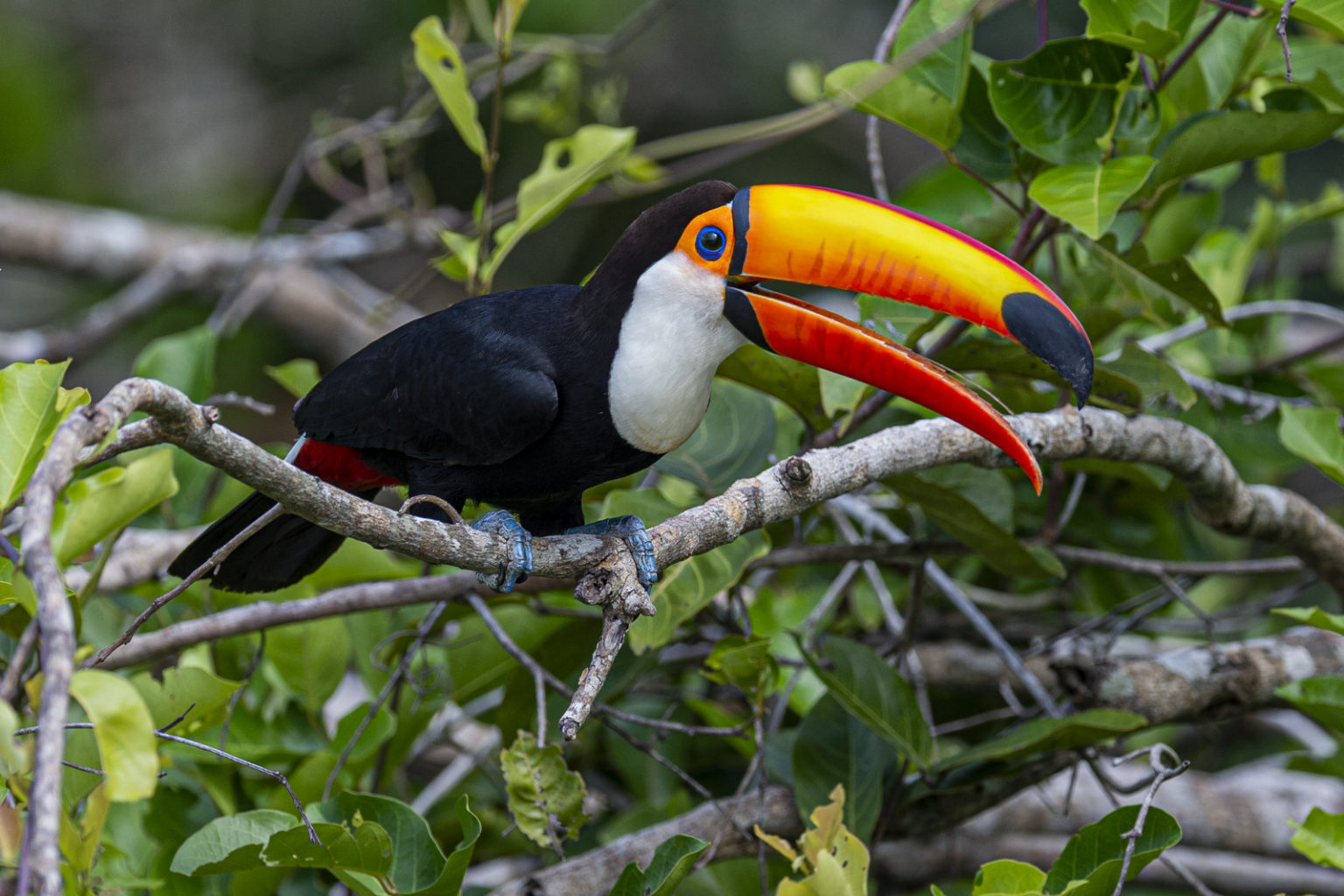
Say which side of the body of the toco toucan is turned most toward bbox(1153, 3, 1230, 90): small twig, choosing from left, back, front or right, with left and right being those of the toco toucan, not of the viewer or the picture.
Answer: front

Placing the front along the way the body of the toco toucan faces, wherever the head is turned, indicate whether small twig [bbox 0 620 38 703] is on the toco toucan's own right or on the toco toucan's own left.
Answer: on the toco toucan's own right

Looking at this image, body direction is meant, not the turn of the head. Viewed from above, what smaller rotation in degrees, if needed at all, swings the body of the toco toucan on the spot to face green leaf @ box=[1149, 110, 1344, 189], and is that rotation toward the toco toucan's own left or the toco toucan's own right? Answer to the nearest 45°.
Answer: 0° — it already faces it

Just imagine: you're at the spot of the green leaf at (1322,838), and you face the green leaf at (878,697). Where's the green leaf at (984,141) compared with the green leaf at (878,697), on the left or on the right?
right

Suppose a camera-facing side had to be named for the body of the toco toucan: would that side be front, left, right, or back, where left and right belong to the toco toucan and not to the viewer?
right

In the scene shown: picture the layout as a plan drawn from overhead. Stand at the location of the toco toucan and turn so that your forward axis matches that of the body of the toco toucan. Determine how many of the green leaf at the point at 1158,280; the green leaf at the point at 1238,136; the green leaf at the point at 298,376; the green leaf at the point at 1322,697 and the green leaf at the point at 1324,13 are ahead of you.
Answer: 4

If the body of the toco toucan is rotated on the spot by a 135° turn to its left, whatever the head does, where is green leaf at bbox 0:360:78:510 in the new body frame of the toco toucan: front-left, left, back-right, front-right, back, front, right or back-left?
left

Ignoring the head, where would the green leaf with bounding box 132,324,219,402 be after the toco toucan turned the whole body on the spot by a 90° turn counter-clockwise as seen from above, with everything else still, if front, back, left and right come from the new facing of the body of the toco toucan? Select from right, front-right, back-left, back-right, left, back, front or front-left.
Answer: front-left
